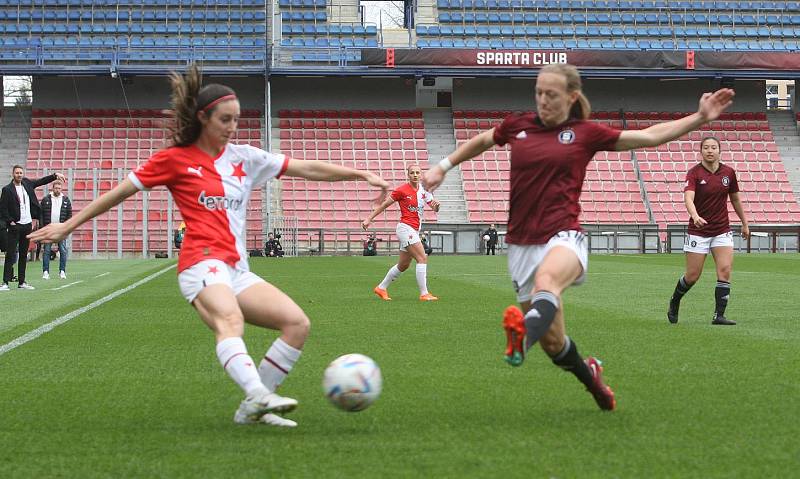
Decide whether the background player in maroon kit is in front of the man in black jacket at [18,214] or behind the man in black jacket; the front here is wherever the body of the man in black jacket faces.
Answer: in front

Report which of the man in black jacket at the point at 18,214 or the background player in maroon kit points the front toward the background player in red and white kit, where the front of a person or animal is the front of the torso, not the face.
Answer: the man in black jacket

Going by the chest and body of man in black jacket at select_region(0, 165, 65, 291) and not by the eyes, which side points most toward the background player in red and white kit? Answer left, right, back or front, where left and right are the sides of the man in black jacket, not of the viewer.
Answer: front

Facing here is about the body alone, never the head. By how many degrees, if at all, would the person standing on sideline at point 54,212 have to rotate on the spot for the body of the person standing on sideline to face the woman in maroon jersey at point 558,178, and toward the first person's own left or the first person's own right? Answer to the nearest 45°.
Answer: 0° — they already face them

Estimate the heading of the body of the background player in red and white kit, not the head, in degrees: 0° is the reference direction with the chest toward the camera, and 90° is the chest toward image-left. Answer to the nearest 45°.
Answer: approximately 315°

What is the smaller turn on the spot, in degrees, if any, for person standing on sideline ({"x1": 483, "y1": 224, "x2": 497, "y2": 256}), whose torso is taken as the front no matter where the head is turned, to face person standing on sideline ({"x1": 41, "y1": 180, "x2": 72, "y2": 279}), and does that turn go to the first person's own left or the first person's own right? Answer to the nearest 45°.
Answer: approximately 45° to the first person's own right

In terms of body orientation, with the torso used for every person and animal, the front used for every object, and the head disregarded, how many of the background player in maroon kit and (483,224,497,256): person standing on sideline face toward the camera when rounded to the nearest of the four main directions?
2

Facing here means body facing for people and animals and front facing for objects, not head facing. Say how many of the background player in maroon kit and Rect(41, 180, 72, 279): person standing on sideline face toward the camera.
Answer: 2

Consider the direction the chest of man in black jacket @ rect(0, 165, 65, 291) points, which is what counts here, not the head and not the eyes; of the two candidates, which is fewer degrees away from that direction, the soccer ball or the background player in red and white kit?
the background player in red and white kit

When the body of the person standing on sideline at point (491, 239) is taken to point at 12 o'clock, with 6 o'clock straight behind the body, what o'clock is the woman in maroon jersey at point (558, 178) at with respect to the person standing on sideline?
The woman in maroon jersey is roughly at 12 o'clock from the person standing on sideline.
